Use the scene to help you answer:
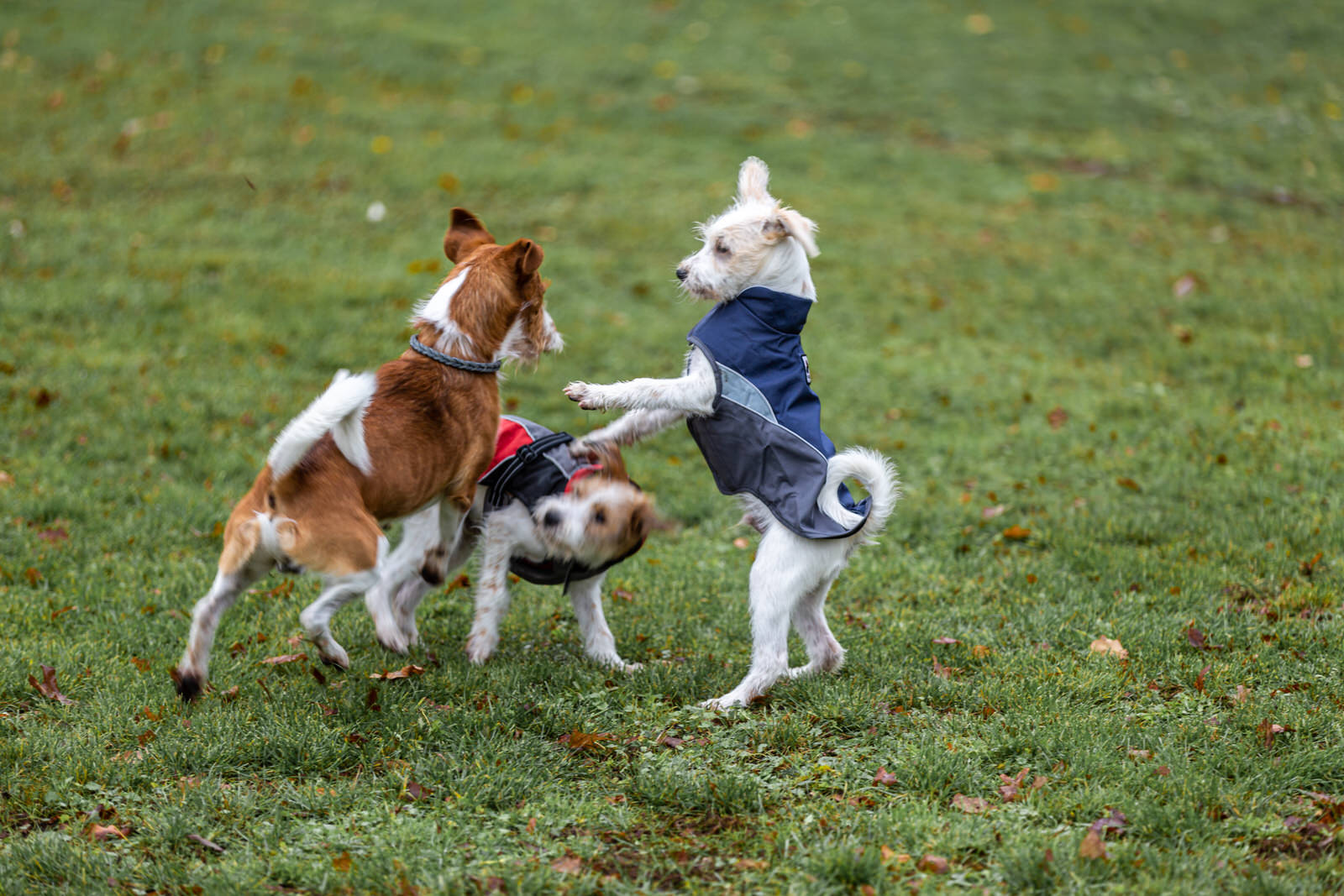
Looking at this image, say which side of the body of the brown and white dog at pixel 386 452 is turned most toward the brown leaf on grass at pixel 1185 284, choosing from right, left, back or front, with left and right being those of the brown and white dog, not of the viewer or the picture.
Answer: front

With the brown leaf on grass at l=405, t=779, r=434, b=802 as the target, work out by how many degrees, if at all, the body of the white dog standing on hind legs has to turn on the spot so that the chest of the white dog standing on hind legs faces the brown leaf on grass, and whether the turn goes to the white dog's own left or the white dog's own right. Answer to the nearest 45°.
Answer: approximately 45° to the white dog's own left

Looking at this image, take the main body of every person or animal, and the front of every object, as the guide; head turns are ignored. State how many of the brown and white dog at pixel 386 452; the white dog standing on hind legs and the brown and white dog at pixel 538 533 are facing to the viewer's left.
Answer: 1

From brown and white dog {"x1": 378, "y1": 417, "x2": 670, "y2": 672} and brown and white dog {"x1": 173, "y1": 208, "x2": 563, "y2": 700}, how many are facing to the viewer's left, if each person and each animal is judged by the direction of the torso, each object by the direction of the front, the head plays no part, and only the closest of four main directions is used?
0

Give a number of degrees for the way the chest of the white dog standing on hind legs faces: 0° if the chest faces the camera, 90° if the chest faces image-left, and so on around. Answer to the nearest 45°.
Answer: approximately 90°

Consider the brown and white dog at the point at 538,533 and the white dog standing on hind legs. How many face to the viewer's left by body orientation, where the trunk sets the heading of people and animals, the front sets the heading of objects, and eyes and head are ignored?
1

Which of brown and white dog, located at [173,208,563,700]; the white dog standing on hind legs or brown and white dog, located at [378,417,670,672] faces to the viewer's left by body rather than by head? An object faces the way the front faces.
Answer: the white dog standing on hind legs

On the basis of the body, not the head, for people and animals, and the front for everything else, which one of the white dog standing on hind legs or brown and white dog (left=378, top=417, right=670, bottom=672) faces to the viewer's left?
the white dog standing on hind legs

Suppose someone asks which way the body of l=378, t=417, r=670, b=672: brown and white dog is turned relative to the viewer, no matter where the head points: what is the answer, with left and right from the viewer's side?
facing the viewer and to the right of the viewer

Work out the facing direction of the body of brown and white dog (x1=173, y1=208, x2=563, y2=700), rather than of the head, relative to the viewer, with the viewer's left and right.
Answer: facing away from the viewer and to the right of the viewer

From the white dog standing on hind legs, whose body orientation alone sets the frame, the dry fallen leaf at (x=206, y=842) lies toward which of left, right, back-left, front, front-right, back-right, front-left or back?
front-left

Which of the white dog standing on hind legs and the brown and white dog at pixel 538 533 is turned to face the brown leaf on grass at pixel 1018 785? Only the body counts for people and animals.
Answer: the brown and white dog

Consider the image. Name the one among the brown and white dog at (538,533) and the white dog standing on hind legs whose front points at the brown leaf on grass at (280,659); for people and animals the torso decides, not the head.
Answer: the white dog standing on hind legs

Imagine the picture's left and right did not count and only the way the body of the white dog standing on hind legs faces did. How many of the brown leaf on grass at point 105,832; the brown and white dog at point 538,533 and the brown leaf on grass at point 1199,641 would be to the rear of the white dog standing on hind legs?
1

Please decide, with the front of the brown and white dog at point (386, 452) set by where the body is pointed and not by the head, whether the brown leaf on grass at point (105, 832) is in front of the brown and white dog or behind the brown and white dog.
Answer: behind
